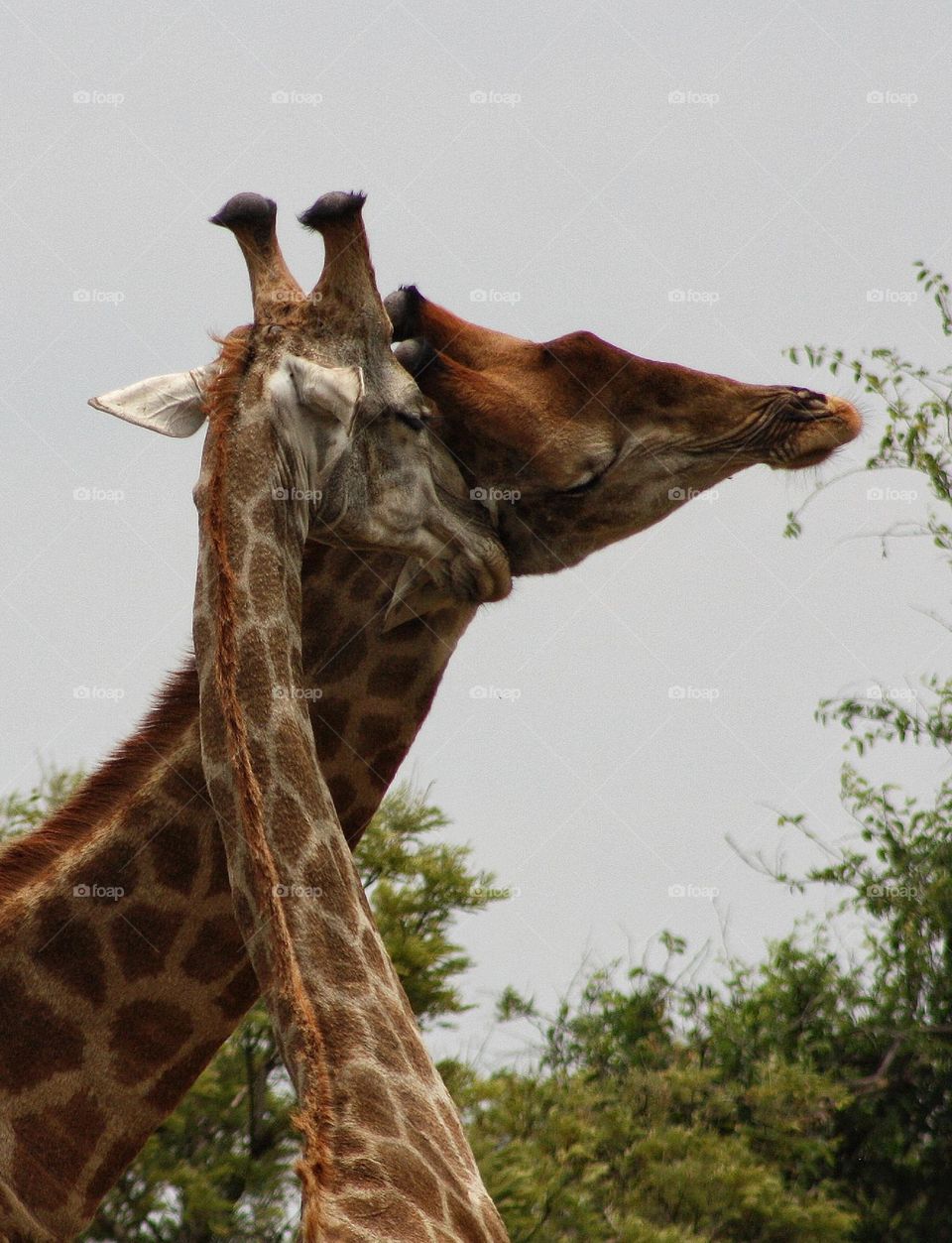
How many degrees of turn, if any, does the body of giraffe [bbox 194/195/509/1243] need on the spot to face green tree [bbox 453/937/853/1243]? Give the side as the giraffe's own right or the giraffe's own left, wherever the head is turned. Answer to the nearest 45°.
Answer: approximately 45° to the giraffe's own left

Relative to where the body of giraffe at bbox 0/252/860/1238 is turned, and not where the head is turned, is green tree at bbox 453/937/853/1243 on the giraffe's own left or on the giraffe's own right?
on the giraffe's own left

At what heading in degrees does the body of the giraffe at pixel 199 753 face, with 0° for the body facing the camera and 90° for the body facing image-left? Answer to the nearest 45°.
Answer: approximately 270°
